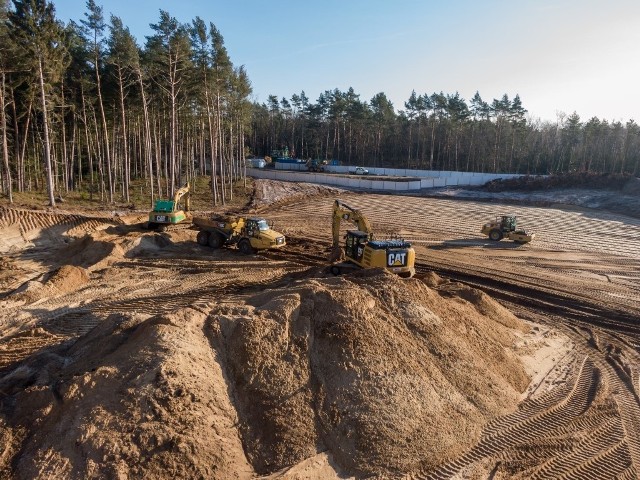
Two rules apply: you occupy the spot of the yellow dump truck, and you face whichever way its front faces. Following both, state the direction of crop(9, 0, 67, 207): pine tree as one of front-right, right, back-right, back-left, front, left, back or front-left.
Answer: back

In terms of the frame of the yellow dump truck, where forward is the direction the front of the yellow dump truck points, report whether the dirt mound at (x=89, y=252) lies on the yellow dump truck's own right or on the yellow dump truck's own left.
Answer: on the yellow dump truck's own right

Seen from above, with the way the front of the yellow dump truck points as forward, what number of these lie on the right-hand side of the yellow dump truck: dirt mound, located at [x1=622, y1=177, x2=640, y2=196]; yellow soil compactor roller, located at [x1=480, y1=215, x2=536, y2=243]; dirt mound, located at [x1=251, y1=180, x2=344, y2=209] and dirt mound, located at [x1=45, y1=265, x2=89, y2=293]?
1

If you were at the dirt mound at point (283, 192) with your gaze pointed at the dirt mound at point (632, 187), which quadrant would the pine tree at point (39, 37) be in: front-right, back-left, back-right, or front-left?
back-right

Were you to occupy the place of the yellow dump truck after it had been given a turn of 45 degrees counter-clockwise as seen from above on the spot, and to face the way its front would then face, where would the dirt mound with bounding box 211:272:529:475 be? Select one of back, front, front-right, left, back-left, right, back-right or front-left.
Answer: right

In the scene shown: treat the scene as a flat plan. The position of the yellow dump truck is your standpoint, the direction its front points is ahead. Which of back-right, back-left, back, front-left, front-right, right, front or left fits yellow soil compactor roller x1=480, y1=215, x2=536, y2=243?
front-left

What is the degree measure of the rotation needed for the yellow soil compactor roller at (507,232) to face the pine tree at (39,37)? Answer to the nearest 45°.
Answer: approximately 135° to its right

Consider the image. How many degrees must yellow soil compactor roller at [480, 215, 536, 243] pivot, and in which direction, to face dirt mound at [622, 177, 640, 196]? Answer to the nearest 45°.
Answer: approximately 90° to its left

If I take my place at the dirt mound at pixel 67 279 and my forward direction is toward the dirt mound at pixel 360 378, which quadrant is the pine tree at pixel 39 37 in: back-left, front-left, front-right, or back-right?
back-left

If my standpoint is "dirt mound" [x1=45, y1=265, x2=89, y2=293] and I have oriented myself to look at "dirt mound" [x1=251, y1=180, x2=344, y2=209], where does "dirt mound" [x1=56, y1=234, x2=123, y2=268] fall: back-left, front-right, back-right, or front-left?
front-left

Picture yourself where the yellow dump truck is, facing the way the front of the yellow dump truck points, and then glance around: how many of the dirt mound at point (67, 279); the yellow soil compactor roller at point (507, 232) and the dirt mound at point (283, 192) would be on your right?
1

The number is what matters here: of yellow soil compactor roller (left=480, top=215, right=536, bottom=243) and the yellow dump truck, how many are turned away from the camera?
0

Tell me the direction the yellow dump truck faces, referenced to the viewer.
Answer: facing the viewer and to the right of the viewer
